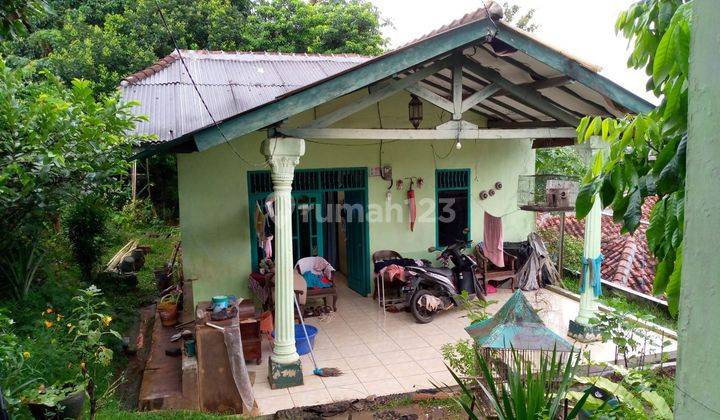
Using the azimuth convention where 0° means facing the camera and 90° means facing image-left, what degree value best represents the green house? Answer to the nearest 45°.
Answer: approximately 0°

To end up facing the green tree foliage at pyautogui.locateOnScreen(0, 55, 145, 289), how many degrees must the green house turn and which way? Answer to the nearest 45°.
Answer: approximately 45° to its right
